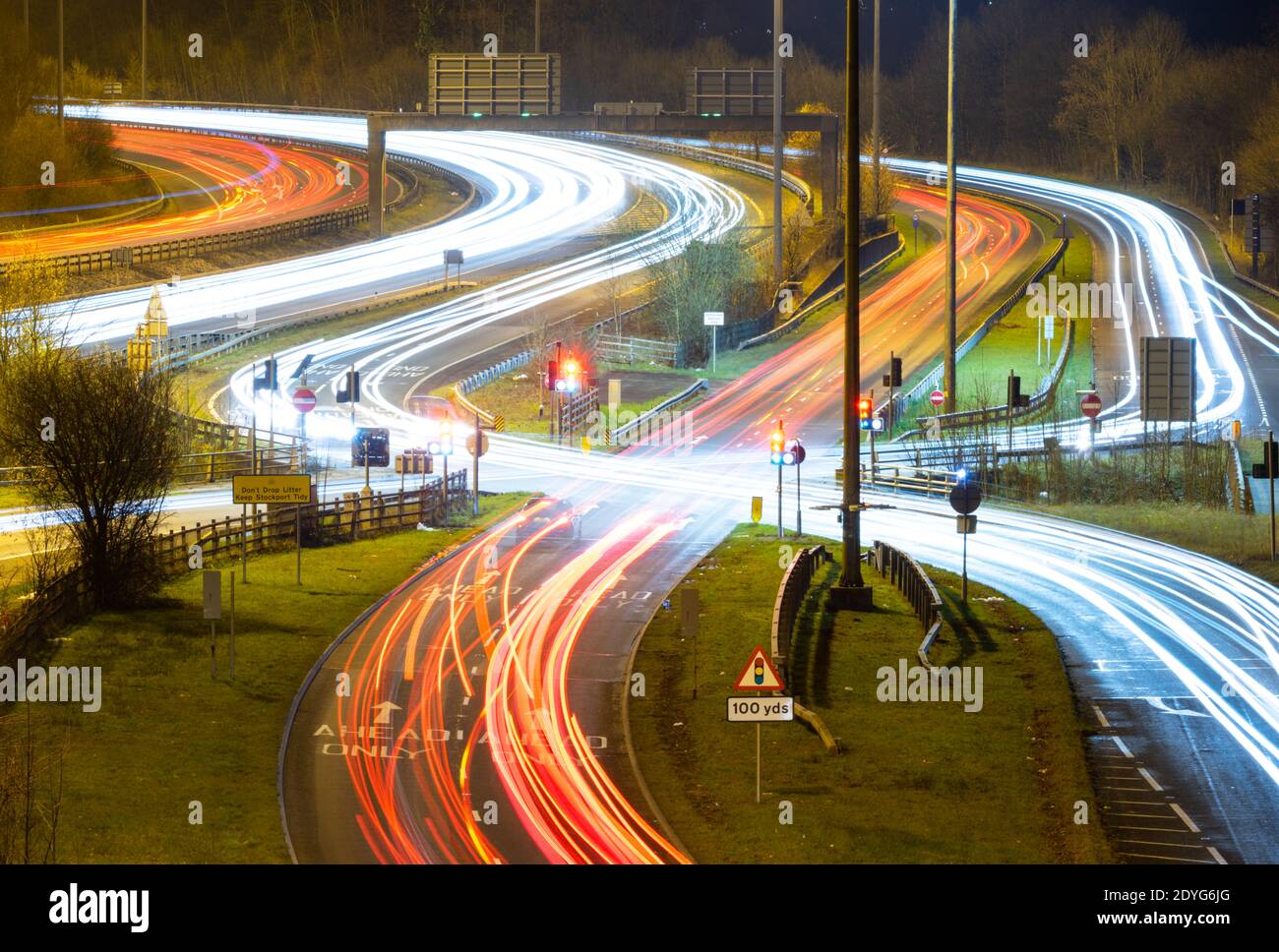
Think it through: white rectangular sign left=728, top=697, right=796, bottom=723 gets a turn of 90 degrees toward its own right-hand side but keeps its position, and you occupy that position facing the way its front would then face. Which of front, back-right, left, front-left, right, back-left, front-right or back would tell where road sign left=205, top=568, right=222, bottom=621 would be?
front-right

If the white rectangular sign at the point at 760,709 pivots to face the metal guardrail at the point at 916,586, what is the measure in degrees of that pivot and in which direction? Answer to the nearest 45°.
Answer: approximately 180°

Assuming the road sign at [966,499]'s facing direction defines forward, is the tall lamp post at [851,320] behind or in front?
behind

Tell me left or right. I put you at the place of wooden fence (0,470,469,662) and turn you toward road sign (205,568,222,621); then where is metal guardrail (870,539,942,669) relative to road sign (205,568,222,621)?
left
